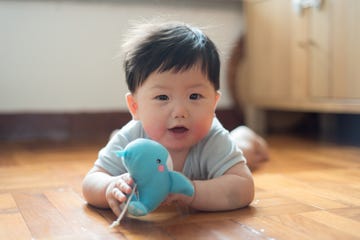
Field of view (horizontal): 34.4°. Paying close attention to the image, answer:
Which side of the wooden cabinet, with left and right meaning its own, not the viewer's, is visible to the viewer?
front
